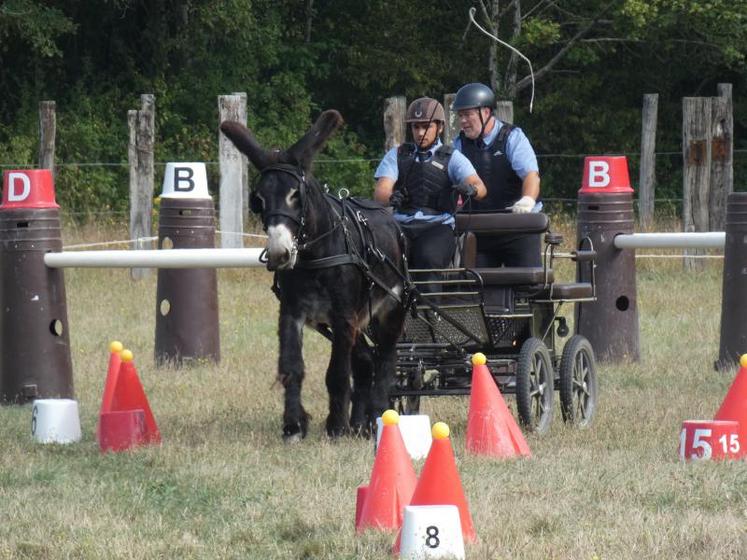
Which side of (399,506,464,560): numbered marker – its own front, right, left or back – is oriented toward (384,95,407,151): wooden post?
back

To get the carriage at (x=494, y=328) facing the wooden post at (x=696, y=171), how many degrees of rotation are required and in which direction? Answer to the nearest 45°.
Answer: approximately 135° to its right

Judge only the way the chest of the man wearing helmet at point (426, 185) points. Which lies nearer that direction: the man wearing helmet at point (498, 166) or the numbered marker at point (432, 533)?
the numbered marker

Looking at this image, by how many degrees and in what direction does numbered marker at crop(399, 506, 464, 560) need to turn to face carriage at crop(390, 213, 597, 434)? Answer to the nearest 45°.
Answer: approximately 180°

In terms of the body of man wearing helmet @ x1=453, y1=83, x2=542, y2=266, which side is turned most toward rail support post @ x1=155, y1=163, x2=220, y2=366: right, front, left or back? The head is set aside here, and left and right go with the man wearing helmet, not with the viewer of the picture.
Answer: right

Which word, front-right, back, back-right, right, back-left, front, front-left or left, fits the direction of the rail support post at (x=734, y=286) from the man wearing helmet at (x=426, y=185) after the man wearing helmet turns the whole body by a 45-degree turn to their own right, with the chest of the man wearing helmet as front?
back

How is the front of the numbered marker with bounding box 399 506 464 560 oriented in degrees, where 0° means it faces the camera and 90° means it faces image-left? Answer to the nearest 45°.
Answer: approximately 0°

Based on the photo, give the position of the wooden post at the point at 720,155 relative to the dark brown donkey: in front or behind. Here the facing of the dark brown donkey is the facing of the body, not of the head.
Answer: behind

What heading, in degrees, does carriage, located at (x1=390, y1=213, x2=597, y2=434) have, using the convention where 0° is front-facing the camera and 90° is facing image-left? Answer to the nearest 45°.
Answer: approximately 45°

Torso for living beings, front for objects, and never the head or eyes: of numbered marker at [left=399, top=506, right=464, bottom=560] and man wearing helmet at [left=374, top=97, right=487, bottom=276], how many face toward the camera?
2

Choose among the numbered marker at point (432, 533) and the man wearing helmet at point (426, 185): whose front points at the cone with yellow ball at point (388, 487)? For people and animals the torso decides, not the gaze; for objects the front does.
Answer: the man wearing helmet

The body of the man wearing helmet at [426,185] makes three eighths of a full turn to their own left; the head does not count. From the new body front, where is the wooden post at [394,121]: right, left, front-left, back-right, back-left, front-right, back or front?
front-left
